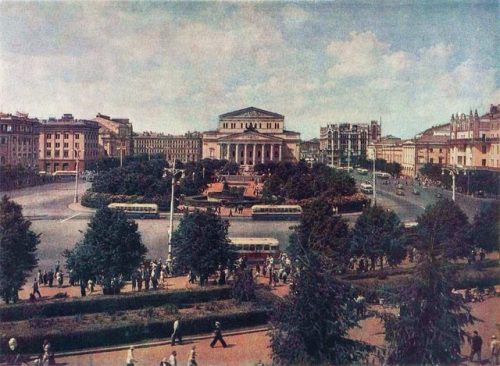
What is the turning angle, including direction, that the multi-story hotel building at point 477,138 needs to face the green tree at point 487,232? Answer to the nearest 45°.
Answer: approximately 45° to its left

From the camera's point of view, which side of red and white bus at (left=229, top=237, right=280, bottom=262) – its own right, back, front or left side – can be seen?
right

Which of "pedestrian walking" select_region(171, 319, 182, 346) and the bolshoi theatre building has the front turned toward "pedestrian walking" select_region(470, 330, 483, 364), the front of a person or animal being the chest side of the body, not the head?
the bolshoi theatre building

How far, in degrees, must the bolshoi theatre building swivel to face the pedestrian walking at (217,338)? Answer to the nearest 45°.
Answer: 0° — it already faces them

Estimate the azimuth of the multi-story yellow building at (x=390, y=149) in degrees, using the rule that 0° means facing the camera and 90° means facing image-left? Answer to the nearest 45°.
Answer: approximately 45°
